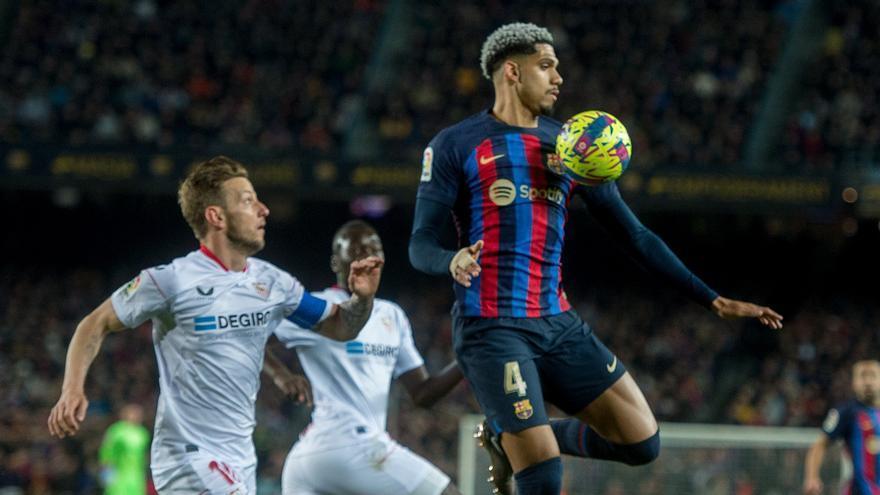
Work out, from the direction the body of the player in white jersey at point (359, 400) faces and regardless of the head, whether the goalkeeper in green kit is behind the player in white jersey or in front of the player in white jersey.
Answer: behind

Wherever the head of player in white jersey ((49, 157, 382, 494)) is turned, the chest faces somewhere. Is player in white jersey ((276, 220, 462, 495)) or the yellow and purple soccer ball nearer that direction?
the yellow and purple soccer ball

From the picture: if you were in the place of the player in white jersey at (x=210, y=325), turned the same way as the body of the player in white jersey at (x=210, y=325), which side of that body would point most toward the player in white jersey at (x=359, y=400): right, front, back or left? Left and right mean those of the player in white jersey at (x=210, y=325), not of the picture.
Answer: left

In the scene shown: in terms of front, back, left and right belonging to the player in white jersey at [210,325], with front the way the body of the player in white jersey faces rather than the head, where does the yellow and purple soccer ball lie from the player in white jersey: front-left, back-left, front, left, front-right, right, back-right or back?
front-left

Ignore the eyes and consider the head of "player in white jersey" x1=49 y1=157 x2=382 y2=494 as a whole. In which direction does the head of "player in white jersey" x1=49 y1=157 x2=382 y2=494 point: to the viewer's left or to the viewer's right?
to the viewer's right

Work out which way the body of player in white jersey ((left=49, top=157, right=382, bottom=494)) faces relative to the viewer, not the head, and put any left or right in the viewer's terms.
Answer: facing the viewer and to the right of the viewer

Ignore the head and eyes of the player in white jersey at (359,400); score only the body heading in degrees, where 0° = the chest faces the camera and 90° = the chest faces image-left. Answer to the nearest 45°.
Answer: approximately 315°

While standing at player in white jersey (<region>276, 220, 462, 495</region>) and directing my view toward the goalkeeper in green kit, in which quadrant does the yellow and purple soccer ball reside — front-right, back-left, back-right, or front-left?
back-right

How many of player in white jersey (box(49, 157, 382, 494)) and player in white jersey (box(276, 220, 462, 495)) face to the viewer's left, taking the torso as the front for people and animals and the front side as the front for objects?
0
